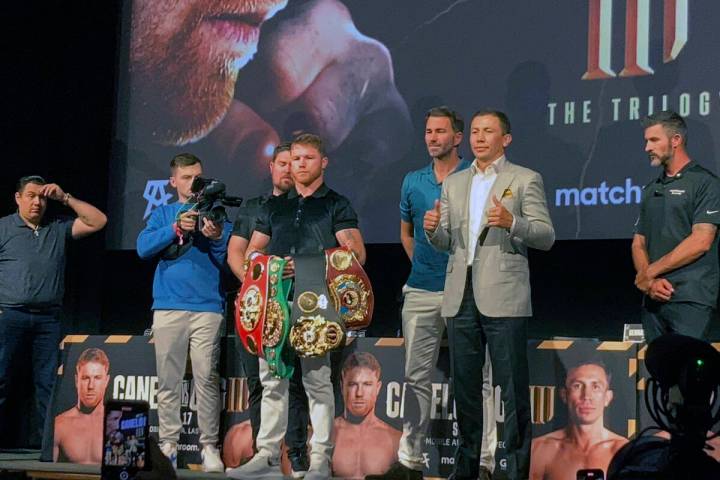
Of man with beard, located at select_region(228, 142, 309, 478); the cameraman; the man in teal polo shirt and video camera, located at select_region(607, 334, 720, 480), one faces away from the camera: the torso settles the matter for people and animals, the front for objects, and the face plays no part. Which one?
the video camera

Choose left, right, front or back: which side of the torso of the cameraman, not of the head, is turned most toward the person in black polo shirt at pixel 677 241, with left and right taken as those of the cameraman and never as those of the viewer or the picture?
left

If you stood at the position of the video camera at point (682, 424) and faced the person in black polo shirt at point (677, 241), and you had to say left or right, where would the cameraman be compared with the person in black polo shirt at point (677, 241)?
left

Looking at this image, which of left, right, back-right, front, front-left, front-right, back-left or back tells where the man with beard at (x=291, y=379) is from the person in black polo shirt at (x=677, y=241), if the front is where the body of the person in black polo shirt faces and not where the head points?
front-right

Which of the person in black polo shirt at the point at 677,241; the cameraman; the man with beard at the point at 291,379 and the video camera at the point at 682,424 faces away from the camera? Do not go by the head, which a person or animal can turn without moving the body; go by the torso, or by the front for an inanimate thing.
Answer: the video camera

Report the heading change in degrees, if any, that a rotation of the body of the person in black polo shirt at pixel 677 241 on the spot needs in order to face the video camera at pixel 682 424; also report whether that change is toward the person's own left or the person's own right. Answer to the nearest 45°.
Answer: approximately 45° to the person's own left

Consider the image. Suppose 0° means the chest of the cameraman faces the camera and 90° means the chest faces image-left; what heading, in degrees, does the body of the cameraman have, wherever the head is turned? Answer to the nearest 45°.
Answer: approximately 315°

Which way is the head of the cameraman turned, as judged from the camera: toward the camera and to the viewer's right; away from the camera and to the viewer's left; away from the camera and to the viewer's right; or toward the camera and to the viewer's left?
toward the camera and to the viewer's right

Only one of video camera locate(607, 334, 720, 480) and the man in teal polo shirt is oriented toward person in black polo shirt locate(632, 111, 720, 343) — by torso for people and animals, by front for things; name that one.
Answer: the video camera

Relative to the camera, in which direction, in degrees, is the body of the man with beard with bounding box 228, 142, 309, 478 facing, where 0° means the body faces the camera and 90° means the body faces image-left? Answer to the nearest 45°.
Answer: approximately 315°

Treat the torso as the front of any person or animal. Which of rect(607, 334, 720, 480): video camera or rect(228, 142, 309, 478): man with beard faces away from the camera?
the video camera

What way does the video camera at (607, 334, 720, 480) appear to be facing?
away from the camera

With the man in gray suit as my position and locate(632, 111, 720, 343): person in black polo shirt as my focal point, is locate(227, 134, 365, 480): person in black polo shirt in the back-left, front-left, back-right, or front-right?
back-left
